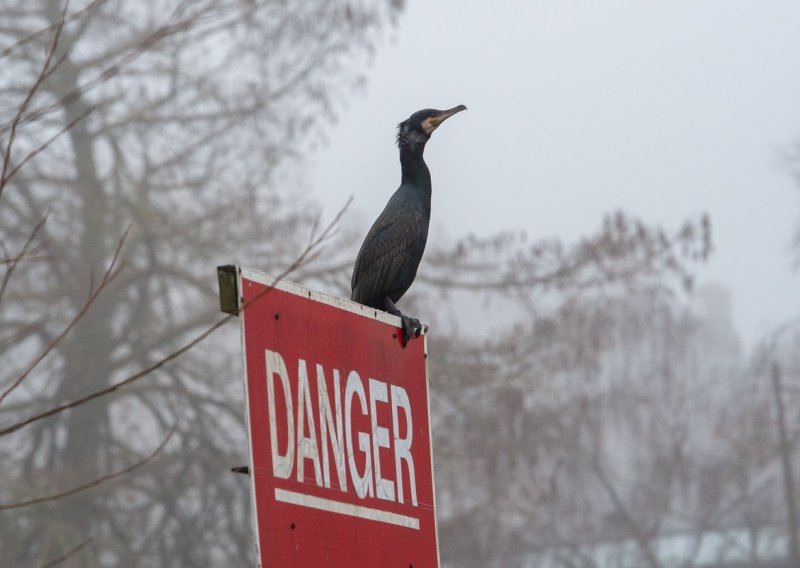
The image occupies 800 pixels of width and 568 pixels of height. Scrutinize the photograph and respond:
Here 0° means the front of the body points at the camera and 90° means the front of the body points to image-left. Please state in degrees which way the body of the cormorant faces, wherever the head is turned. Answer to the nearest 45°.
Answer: approximately 270°

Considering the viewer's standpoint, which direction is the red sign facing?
facing the viewer and to the right of the viewer
